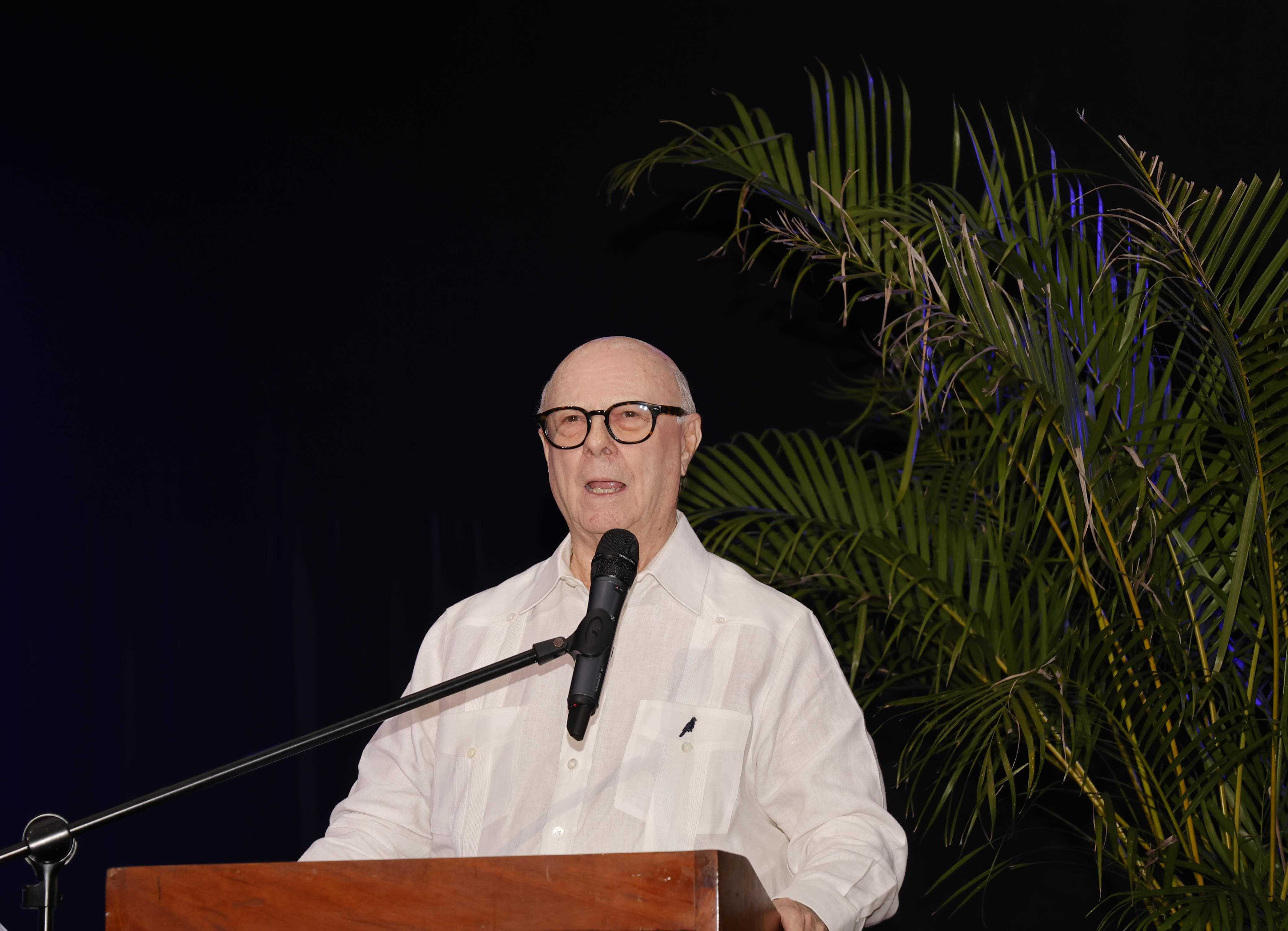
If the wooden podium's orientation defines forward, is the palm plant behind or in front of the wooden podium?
behind

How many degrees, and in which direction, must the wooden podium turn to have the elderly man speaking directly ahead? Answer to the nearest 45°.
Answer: approximately 180°

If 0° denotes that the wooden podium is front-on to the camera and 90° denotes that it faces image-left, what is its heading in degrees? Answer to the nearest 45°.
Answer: approximately 0°
